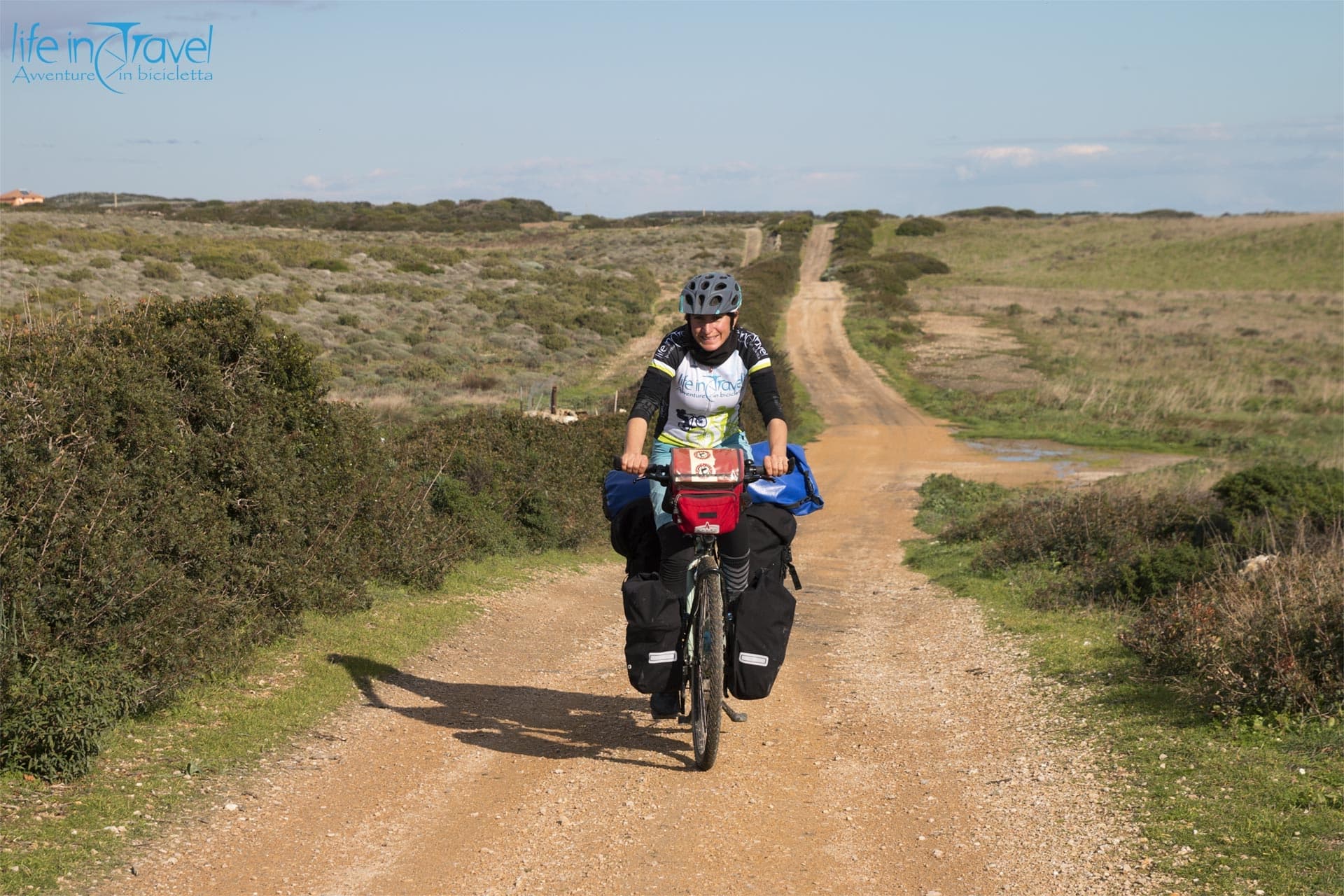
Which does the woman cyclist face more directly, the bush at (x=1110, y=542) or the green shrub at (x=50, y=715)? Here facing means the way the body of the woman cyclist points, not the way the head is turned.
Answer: the green shrub

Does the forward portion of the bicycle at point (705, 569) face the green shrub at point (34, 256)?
no

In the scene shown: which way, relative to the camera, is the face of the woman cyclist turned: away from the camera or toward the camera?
toward the camera

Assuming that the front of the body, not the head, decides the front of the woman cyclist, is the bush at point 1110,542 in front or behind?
behind

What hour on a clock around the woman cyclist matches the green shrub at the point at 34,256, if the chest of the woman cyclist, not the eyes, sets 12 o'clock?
The green shrub is roughly at 5 o'clock from the woman cyclist.

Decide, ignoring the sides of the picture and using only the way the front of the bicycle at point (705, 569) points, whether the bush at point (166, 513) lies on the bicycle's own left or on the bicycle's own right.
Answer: on the bicycle's own right

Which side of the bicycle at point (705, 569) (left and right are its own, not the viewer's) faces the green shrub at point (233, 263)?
back

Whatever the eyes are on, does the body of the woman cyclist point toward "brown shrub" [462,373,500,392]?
no

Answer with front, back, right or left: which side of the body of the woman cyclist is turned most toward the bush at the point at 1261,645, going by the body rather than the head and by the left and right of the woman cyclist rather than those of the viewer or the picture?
left

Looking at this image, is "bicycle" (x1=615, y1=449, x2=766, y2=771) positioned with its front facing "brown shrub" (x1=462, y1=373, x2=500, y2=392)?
no

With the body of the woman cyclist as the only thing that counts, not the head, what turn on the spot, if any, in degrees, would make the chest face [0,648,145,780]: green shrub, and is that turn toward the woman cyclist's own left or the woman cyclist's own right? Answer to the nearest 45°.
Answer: approximately 90° to the woman cyclist's own right

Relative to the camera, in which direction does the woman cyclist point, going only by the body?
toward the camera

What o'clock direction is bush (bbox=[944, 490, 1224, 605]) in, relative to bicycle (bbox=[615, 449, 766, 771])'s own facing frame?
The bush is roughly at 7 o'clock from the bicycle.

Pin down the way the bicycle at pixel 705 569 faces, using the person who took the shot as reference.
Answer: facing the viewer
